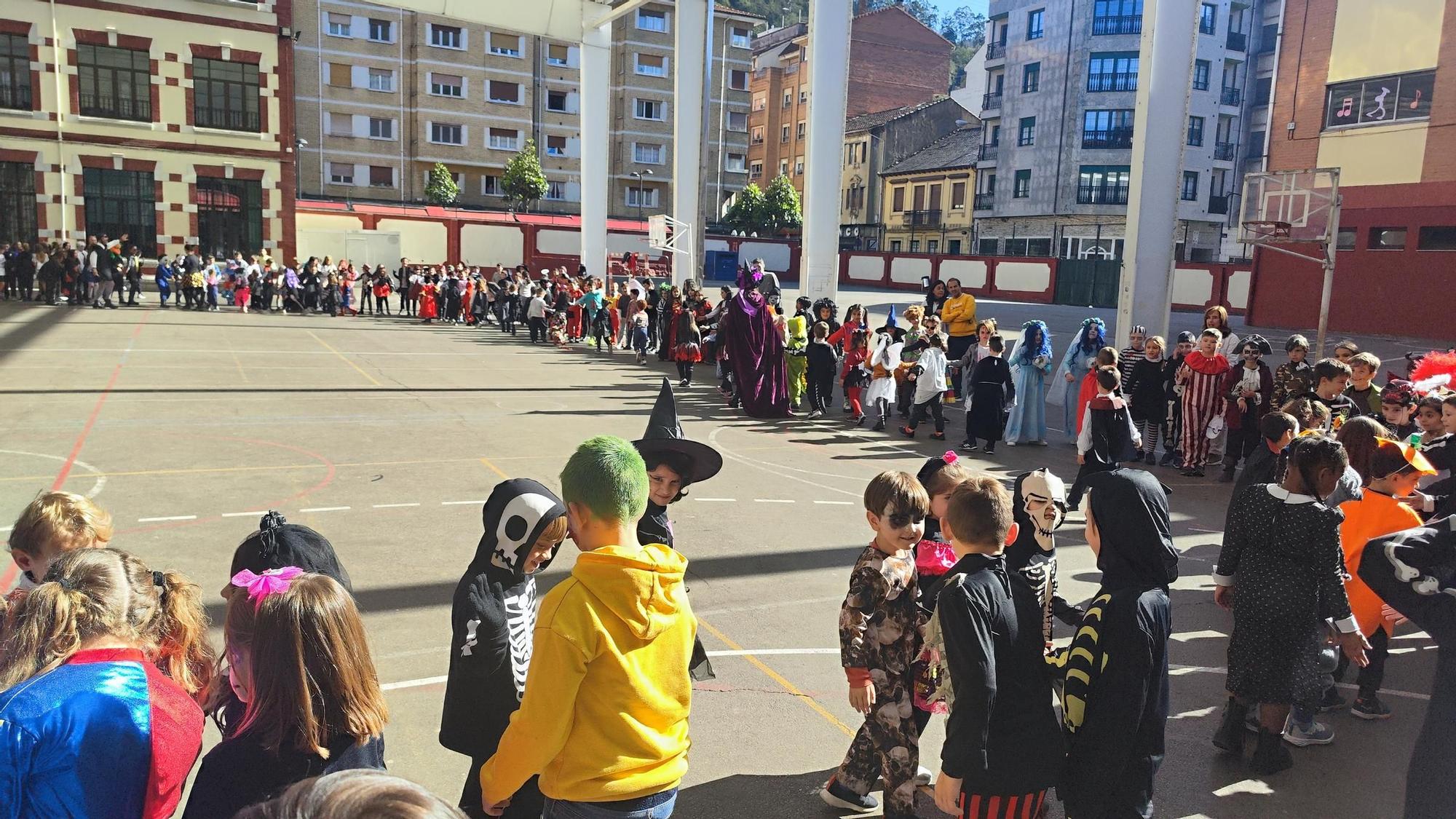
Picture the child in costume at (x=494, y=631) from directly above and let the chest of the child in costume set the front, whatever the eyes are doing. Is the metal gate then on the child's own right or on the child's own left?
on the child's own left

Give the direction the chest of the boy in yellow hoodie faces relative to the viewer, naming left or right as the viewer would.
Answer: facing away from the viewer and to the left of the viewer

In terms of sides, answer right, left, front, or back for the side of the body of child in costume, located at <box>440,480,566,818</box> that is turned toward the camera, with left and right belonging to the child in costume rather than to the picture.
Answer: right

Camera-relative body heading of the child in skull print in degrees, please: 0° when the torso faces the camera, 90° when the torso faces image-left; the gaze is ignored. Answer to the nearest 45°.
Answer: approximately 315°

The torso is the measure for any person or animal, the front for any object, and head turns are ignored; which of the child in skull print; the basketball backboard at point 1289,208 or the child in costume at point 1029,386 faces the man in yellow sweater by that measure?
the basketball backboard

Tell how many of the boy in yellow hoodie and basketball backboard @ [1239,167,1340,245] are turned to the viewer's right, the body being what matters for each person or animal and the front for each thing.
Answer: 0

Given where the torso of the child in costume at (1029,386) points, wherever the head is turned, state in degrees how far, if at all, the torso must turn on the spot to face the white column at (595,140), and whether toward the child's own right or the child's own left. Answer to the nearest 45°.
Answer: approximately 180°

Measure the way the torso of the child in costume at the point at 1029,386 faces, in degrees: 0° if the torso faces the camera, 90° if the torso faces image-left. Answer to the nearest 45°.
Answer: approximately 315°

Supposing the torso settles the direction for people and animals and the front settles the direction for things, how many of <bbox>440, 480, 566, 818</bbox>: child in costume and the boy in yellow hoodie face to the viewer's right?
1

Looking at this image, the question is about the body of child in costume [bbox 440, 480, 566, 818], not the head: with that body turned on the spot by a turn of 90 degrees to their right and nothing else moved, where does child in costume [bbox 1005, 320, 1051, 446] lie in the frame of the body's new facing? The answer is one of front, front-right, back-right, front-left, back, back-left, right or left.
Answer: back-left

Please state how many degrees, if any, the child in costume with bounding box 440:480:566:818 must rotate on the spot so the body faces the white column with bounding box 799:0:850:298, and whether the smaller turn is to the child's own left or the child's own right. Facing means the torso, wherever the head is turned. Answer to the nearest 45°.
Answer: approximately 90° to the child's own left

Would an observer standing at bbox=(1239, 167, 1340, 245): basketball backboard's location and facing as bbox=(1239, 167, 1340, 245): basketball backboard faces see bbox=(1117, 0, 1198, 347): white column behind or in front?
in front

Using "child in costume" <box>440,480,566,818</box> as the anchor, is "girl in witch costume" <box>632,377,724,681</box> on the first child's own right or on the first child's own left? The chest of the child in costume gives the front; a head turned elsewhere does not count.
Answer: on the first child's own left
